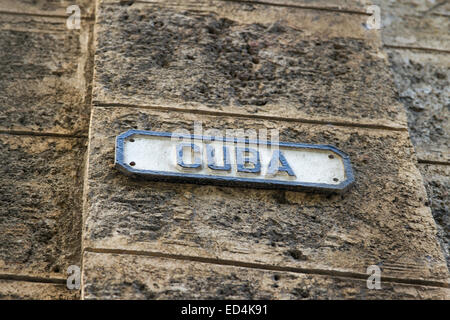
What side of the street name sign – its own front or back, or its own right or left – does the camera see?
front
